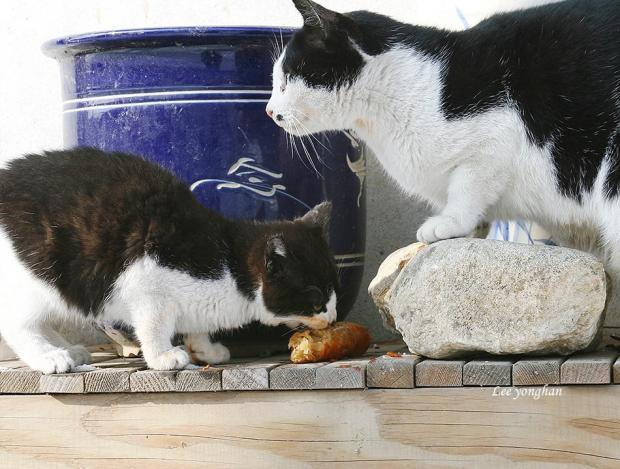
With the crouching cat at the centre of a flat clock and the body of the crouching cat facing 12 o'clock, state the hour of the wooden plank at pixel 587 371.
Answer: The wooden plank is roughly at 1 o'clock from the crouching cat.

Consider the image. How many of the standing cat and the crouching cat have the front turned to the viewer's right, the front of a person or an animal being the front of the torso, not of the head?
1

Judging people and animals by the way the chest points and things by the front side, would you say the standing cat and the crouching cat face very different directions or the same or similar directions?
very different directions

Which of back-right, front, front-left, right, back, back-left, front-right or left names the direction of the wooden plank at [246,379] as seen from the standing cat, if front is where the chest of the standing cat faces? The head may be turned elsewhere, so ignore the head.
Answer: front-left

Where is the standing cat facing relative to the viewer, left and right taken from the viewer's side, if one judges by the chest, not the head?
facing to the left of the viewer

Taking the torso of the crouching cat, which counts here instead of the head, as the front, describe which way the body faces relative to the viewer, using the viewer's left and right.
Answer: facing to the right of the viewer

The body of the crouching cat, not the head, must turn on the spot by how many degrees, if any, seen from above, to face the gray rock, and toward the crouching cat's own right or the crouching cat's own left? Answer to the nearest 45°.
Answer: approximately 45° to the crouching cat's own right
